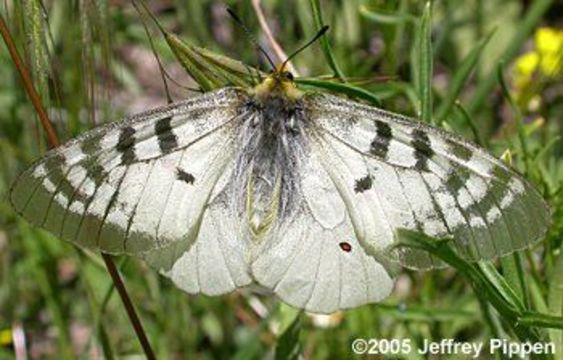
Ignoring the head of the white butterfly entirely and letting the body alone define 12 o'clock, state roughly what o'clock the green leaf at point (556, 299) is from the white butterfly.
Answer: The green leaf is roughly at 3 o'clock from the white butterfly.

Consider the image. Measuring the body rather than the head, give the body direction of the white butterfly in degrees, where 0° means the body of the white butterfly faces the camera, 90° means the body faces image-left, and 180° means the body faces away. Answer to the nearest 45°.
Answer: approximately 180°
